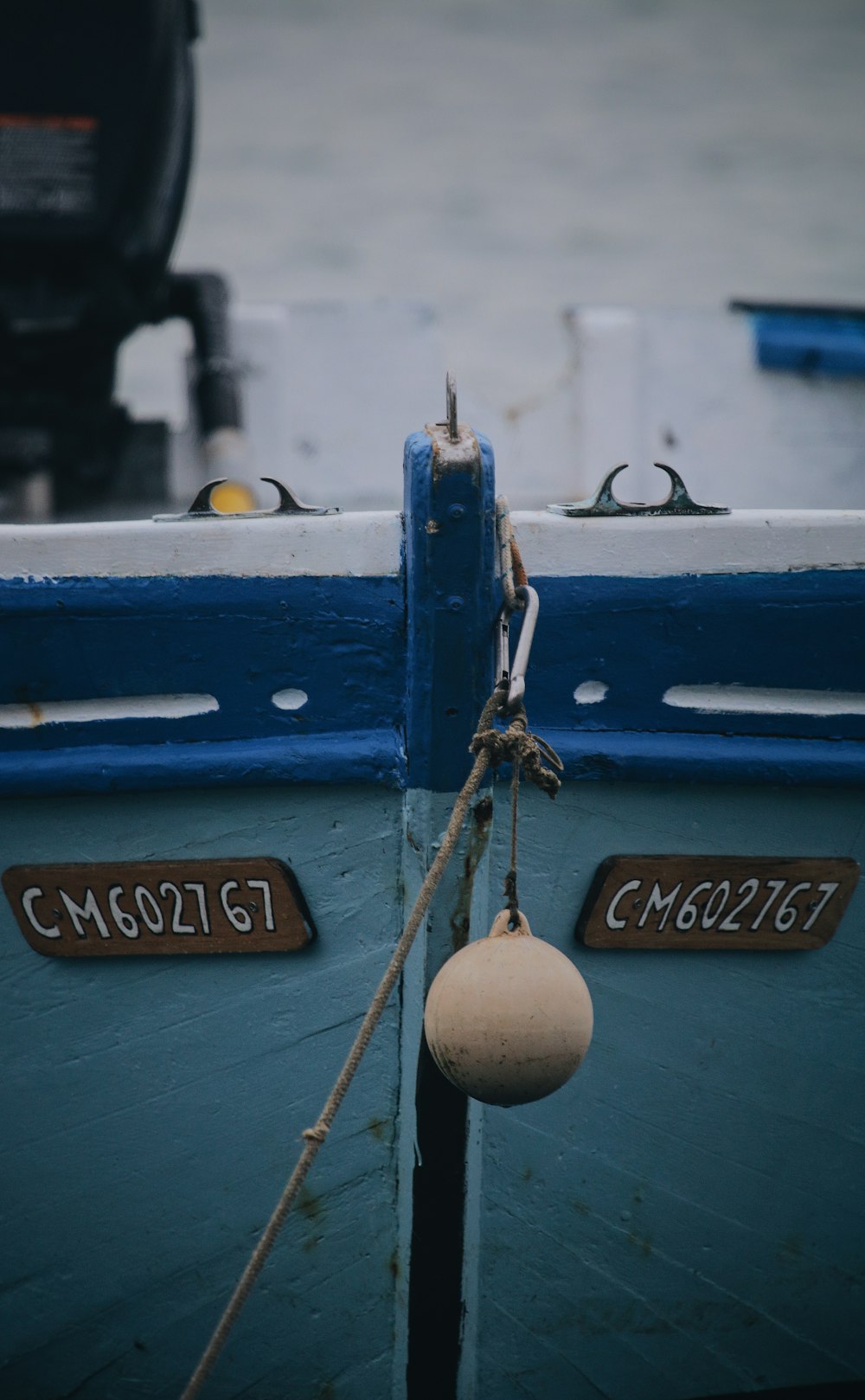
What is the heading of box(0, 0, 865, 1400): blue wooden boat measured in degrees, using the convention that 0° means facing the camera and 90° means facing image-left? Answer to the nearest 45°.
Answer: approximately 0°
